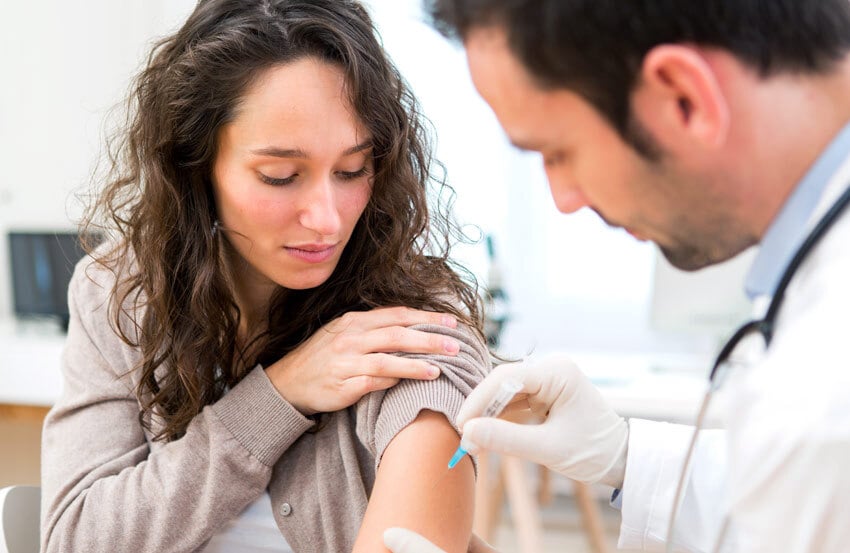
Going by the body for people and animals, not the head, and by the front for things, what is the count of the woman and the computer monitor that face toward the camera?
2

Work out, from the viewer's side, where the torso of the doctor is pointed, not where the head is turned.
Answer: to the viewer's left

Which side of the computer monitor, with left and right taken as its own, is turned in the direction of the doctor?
front

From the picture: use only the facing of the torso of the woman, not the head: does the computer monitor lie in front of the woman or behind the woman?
behind

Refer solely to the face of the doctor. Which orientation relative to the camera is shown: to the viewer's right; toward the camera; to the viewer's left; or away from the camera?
to the viewer's left

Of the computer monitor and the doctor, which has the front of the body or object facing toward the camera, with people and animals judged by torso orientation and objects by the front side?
the computer monitor

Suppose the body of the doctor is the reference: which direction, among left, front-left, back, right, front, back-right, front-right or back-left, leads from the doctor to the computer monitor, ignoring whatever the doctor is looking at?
front-right

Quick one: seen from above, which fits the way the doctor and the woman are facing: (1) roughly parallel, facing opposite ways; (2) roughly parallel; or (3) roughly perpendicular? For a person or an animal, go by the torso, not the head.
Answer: roughly perpendicular

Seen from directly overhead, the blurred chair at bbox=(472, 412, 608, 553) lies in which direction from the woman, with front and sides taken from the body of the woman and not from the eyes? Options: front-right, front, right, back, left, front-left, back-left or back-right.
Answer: back-left

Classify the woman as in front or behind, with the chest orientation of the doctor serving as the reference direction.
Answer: in front

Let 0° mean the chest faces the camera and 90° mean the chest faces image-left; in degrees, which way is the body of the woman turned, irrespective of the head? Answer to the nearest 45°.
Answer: approximately 0°

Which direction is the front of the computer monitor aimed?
toward the camera

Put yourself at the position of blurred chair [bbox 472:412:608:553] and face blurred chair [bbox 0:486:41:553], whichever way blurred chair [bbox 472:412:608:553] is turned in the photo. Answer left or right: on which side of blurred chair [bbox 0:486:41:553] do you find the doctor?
left

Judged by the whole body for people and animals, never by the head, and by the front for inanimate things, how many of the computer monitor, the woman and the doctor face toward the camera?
2

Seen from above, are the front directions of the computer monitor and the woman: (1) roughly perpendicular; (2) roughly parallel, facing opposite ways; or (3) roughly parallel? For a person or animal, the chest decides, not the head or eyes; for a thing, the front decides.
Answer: roughly parallel

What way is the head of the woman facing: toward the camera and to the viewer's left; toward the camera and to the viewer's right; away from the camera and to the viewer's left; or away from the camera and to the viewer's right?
toward the camera and to the viewer's right

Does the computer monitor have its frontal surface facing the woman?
yes

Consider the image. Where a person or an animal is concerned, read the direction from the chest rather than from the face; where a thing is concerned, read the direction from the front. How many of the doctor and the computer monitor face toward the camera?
1
